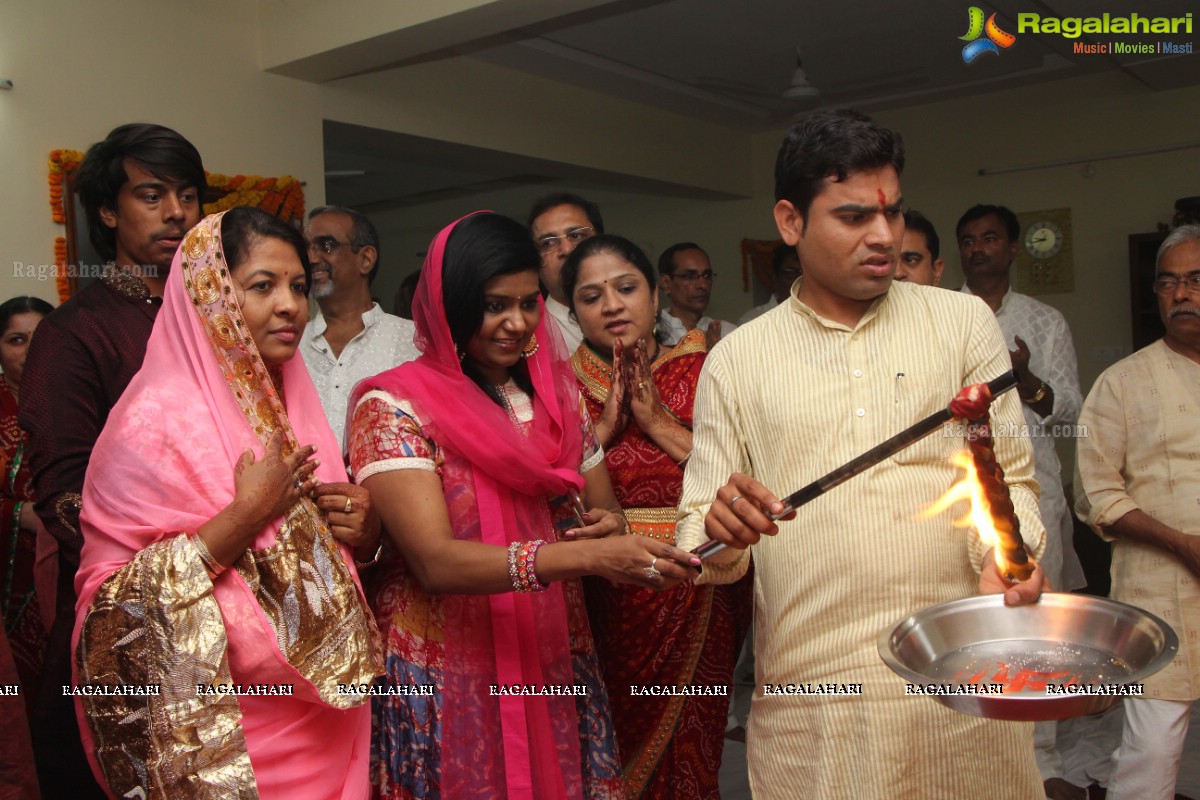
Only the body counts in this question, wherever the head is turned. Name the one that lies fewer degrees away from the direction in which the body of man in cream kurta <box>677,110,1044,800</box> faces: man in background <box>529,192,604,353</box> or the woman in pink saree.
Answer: the woman in pink saree

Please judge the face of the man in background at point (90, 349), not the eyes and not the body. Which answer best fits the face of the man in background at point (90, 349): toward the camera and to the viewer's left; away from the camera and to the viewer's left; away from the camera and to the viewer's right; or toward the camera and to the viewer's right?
toward the camera and to the viewer's right

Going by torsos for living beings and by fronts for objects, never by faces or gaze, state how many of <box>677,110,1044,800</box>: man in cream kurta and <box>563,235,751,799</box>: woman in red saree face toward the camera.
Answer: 2

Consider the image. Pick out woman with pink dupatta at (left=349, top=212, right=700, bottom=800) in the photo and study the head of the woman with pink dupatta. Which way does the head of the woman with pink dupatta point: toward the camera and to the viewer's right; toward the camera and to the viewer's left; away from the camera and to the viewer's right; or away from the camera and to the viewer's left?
toward the camera and to the viewer's right

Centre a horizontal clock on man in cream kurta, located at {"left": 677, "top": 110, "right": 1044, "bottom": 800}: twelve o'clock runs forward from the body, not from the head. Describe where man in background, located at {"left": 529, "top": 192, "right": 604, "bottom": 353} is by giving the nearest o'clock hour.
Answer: The man in background is roughly at 5 o'clock from the man in cream kurta.

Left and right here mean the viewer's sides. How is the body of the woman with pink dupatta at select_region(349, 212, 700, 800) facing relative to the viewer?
facing the viewer and to the right of the viewer

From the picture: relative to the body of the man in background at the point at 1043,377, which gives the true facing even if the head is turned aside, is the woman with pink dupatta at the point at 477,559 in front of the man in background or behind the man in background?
in front

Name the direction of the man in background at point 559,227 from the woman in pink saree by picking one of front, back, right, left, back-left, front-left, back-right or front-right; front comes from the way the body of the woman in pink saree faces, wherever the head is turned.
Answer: left

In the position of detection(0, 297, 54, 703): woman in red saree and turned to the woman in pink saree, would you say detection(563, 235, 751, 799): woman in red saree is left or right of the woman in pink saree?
left

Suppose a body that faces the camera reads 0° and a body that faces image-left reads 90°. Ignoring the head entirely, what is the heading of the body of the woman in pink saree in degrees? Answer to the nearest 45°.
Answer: approximately 315°

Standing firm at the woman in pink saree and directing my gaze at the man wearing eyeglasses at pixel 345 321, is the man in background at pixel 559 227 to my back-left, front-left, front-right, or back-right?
front-right

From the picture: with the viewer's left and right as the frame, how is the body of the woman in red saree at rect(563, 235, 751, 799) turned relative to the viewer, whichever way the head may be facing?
facing the viewer

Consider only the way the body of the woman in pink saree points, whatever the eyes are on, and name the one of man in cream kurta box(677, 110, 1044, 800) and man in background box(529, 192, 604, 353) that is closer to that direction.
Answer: the man in cream kurta
